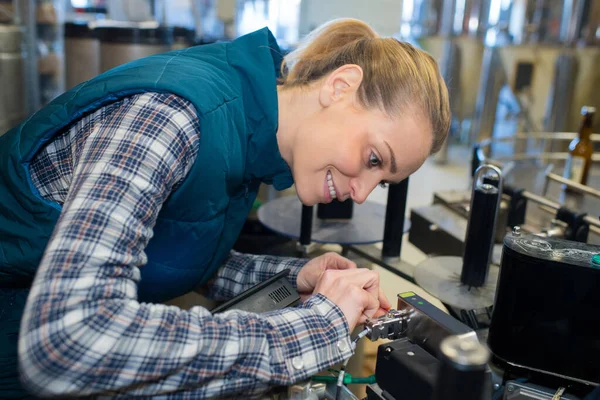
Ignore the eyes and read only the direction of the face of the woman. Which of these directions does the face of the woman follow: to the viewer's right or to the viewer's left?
to the viewer's right

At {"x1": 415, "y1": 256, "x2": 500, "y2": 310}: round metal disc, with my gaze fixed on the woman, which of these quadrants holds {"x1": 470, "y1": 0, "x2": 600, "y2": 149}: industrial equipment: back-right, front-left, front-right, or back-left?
back-right

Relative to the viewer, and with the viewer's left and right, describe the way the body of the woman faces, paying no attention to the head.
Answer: facing to the right of the viewer

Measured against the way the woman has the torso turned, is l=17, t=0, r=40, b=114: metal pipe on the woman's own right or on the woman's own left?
on the woman's own left

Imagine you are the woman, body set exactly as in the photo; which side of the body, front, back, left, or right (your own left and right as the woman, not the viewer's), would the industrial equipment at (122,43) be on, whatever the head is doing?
left

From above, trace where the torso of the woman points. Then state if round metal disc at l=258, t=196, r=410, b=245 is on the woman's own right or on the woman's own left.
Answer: on the woman's own left

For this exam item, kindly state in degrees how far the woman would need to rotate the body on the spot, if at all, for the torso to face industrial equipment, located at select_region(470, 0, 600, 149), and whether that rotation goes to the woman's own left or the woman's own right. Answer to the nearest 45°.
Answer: approximately 45° to the woman's own left
